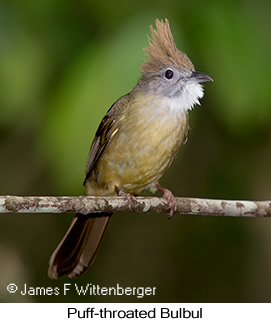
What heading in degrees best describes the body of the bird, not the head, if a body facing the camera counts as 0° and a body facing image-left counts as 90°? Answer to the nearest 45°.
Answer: approximately 315°
